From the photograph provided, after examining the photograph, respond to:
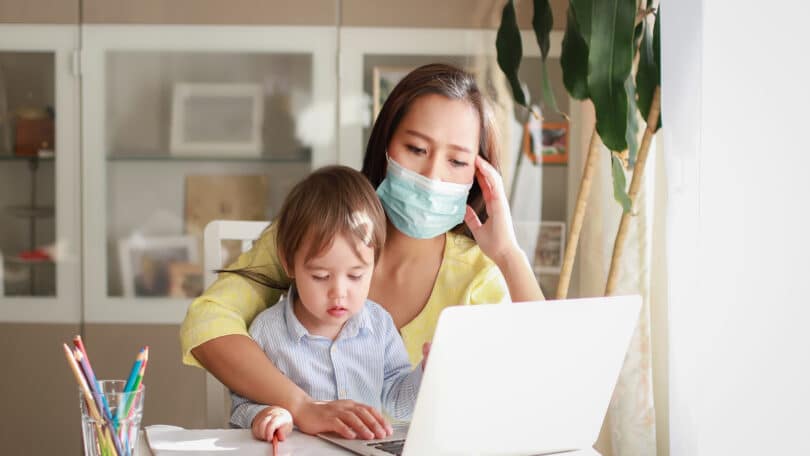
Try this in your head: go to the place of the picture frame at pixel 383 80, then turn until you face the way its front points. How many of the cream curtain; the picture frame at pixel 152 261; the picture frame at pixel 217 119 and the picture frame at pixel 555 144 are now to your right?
2

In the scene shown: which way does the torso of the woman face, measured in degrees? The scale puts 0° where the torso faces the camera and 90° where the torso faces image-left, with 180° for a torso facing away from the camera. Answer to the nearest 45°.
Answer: approximately 0°

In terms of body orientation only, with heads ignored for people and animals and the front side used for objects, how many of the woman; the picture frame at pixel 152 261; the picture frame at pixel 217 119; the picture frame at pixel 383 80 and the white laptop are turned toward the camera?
4

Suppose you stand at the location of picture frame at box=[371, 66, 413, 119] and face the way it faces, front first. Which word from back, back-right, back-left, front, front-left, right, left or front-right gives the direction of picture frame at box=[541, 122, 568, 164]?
left

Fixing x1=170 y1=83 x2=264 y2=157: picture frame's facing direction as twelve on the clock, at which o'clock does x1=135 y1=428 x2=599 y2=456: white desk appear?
The white desk is roughly at 12 o'clock from the picture frame.

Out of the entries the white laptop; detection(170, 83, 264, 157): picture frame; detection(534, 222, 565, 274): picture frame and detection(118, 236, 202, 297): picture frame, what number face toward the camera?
3

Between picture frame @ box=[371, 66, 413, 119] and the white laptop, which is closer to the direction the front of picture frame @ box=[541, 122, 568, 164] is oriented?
the white laptop
